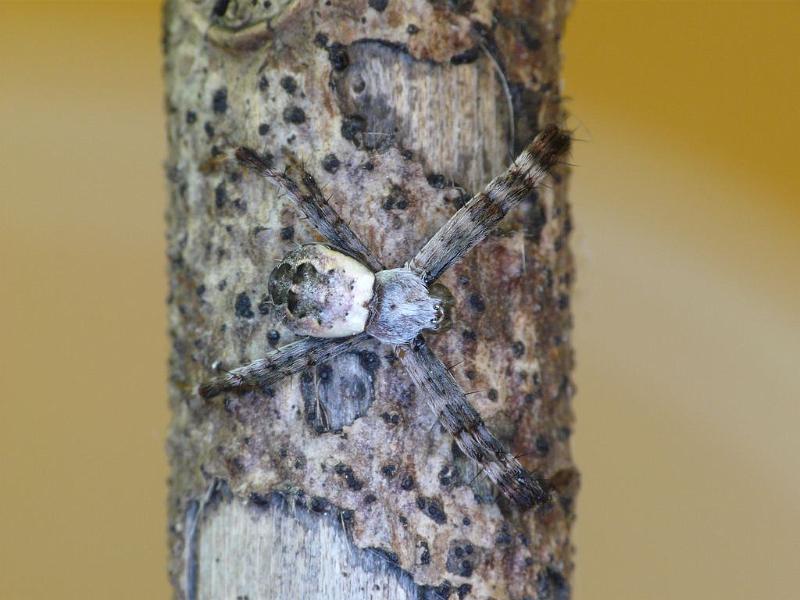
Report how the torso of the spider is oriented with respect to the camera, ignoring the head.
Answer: to the viewer's right
